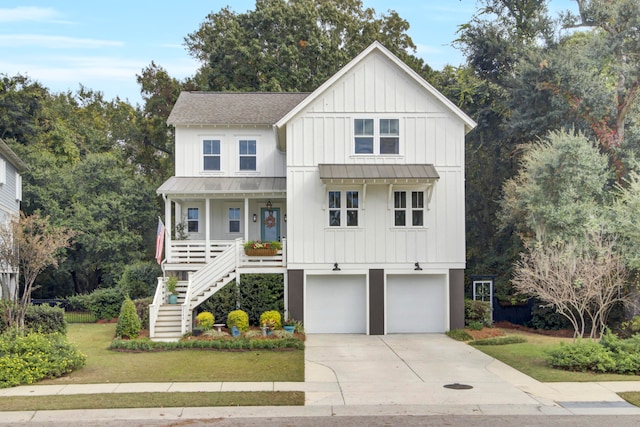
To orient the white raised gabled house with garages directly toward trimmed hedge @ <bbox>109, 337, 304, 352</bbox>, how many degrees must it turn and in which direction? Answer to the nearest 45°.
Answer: approximately 45° to its right

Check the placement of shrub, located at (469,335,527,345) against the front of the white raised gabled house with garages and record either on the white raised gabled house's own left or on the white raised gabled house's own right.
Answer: on the white raised gabled house's own left

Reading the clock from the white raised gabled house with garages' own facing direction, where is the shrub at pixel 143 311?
The shrub is roughly at 3 o'clock from the white raised gabled house with garages.

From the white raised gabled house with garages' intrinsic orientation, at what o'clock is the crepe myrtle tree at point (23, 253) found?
The crepe myrtle tree is roughly at 2 o'clock from the white raised gabled house with garages.

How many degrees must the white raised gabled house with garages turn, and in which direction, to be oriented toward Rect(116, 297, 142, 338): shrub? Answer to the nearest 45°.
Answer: approximately 90° to its right

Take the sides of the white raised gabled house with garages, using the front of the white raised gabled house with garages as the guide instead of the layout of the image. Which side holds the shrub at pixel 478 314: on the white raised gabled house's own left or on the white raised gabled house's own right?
on the white raised gabled house's own left

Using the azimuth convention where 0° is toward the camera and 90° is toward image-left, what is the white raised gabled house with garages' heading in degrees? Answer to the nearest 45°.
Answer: approximately 0°

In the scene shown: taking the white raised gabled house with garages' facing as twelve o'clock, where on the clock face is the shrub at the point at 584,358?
The shrub is roughly at 11 o'clock from the white raised gabled house with garages.

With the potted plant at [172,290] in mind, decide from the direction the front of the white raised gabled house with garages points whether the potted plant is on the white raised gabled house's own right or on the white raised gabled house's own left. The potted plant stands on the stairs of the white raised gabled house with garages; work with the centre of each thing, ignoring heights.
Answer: on the white raised gabled house's own right
